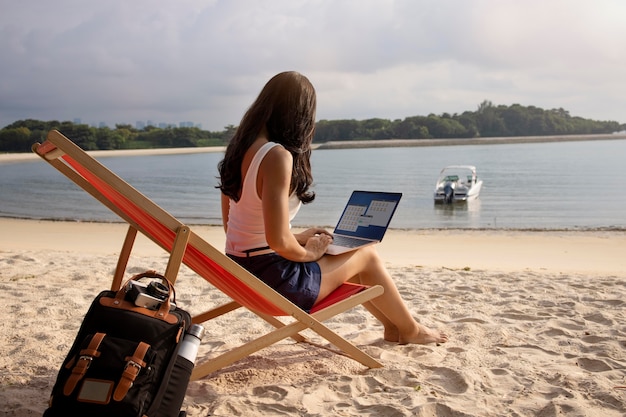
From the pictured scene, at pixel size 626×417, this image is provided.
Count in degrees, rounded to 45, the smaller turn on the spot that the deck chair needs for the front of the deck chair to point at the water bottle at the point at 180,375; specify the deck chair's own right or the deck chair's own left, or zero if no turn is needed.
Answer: approximately 135° to the deck chair's own right

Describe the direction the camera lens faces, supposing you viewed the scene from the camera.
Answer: facing the viewer and to the right of the viewer

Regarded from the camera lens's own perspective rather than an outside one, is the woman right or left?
on its left

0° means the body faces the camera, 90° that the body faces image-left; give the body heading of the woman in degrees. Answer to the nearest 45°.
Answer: approximately 225°

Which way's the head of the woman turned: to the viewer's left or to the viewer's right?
to the viewer's right

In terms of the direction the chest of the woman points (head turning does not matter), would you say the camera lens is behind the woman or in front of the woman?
behind

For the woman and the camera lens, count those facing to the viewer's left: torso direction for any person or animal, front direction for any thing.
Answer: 0

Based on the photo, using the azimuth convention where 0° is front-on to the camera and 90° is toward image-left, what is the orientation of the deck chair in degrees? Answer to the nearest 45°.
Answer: approximately 225°
